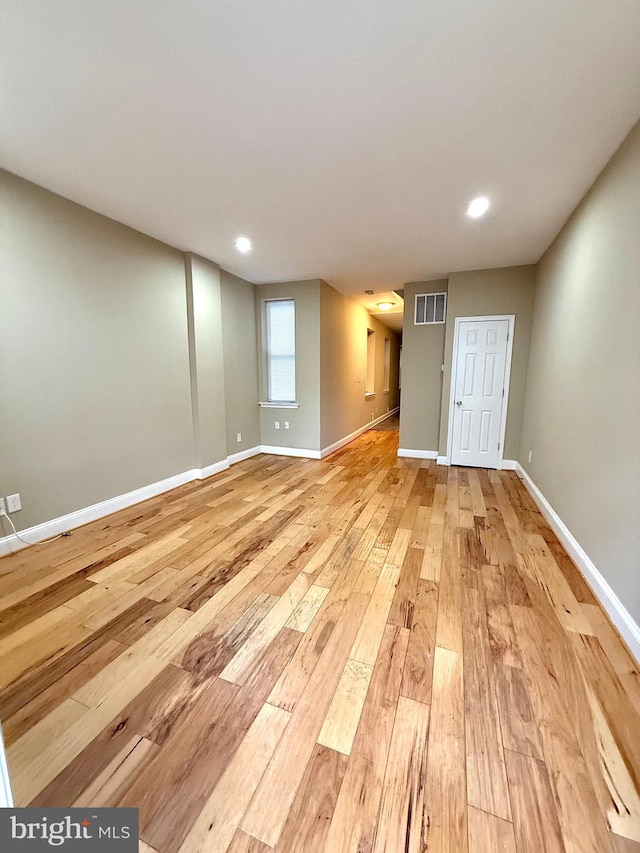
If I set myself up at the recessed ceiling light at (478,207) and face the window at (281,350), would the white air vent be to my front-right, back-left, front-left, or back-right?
front-right

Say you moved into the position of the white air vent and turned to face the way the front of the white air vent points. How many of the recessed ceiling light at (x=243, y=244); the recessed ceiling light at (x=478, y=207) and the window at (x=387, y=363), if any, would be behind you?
1

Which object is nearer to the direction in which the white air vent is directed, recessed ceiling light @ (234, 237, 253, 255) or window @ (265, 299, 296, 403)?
the recessed ceiling light

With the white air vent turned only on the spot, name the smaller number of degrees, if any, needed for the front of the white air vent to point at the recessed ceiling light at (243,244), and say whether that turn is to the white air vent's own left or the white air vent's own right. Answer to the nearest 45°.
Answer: approximately 45° to the white air vent's own right

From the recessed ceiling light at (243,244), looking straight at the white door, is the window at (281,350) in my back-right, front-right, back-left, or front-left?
front-left

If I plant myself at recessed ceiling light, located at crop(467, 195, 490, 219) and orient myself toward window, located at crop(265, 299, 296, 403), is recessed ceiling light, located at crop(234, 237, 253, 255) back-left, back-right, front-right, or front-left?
front-left

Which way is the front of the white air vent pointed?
toward the camera

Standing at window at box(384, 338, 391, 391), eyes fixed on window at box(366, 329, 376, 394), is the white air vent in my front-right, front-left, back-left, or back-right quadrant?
front-left

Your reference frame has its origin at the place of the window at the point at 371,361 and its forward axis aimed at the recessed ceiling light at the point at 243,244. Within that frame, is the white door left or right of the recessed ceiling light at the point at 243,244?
left

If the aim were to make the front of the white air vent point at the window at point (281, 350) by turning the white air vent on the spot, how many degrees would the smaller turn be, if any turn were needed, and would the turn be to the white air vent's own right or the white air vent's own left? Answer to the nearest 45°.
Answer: approximately 90° to the white air vent's own right

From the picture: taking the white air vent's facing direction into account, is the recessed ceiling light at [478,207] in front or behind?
in front

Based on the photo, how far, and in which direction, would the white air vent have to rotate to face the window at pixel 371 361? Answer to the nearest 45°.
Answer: approximately 135° to its right

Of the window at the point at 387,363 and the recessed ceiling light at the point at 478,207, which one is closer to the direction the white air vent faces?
the recessed ceiling light

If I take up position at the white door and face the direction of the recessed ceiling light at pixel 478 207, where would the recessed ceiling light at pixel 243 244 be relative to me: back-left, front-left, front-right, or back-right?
front-right

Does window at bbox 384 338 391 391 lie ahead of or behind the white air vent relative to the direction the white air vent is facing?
behind

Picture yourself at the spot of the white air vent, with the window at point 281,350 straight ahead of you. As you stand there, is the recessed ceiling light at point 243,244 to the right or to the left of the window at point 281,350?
left
